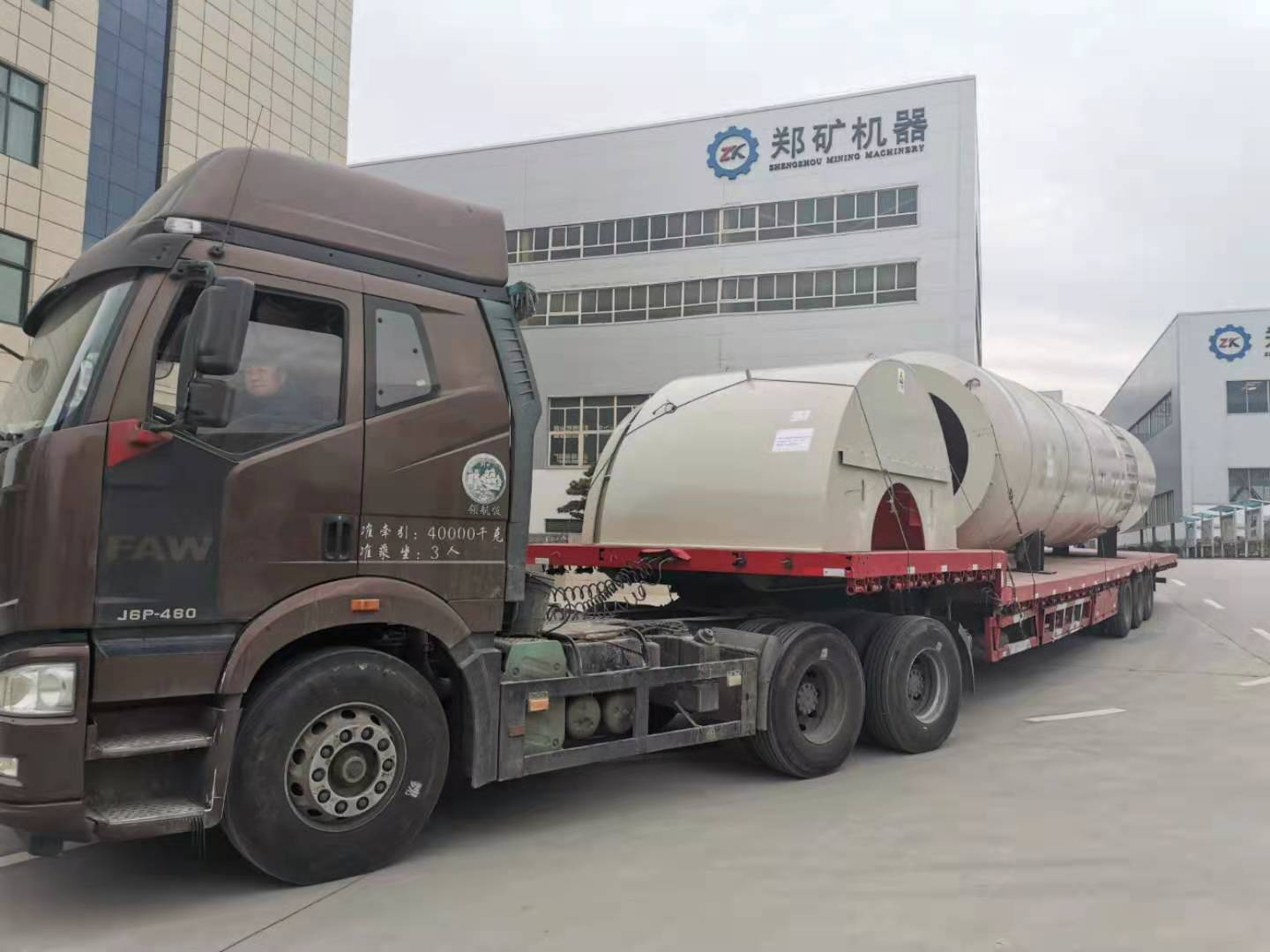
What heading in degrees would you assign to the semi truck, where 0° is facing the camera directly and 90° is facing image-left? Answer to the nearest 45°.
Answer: approximately 45°

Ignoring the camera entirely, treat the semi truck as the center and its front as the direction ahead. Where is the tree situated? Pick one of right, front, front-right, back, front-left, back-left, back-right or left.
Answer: back-right

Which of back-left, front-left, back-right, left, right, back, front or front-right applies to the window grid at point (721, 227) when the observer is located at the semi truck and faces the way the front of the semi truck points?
back-right
